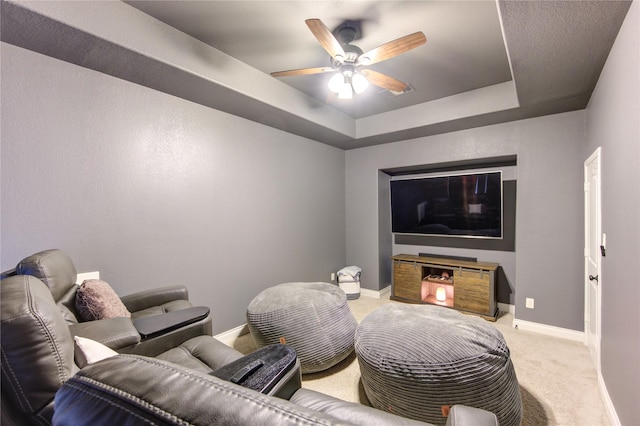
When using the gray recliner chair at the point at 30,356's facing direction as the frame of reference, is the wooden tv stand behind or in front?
in front

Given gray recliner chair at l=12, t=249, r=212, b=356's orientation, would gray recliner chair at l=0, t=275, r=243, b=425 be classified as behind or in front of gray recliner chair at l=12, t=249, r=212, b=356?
behind

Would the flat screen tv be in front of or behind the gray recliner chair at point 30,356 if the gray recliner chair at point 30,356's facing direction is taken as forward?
in front

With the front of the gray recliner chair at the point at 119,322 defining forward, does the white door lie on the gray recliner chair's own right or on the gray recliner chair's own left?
on the gray recliner chair's own right

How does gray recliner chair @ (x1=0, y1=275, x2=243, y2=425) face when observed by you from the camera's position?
facing away from the viewer and to the right of the viewer

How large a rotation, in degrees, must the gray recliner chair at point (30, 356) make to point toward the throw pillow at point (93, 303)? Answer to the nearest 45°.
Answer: approximately 45° to its left

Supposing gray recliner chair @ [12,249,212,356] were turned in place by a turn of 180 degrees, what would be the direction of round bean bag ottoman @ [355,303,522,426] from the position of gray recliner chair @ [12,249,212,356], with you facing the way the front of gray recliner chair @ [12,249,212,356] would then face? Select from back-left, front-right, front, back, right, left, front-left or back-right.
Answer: left

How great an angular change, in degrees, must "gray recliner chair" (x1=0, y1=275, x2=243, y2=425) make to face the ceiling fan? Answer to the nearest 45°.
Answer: approximately 45° to its right

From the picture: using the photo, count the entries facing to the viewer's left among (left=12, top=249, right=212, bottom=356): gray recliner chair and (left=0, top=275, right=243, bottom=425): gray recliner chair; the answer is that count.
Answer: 0

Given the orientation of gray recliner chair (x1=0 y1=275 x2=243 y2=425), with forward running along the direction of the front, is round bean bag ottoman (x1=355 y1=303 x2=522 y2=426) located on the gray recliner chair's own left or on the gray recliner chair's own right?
on the gray recliner chair's own right

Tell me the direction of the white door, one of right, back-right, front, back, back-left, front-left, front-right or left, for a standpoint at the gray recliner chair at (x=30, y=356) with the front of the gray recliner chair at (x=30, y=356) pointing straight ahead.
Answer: front-right

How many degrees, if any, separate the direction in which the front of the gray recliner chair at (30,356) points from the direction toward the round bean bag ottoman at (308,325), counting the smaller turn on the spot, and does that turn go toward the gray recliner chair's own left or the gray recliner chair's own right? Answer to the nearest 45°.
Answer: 0° — it already faces it

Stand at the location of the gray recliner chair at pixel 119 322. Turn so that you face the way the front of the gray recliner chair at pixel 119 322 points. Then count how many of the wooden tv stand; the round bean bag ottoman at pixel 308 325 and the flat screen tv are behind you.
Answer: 0

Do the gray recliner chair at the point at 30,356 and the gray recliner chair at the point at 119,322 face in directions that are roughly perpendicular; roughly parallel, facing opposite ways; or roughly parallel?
roughly parallel

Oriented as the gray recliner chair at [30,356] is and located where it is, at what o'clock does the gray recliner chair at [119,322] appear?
the gray recliner chair at [119,322] is roughly at 9 o'clock from the gray recliner chair at [30,356].

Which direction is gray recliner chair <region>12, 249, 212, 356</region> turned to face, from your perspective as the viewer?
facing away from the viewer and to the right of the viewer
